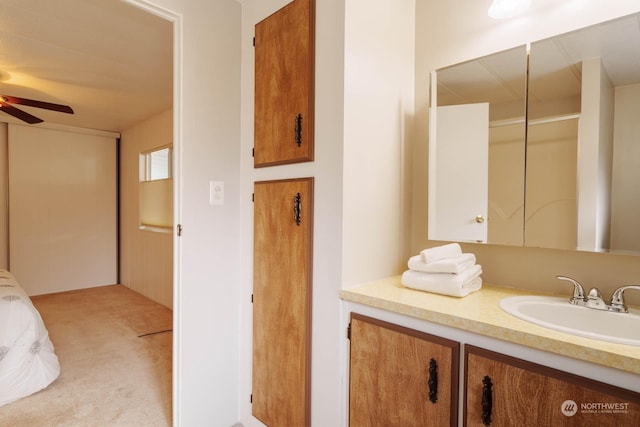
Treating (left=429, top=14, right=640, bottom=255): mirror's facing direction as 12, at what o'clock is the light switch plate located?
The light switch plate is roughly at 1 o'clock from the mirror.

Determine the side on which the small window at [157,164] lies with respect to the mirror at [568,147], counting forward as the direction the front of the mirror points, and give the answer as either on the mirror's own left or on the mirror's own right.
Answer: on the mirror's own right

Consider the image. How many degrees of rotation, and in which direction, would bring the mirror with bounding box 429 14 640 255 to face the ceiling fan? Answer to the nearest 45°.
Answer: approximately 45° to its right

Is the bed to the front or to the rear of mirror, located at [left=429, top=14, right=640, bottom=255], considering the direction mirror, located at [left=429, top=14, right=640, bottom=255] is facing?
to the front

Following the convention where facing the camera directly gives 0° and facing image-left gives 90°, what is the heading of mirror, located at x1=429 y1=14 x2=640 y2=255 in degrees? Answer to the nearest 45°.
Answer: approximately 45°
